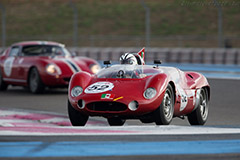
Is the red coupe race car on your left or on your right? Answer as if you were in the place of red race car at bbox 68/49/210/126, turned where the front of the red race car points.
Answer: on your right

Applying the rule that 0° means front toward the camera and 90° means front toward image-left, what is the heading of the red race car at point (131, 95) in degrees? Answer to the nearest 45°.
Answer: approximately 45°
